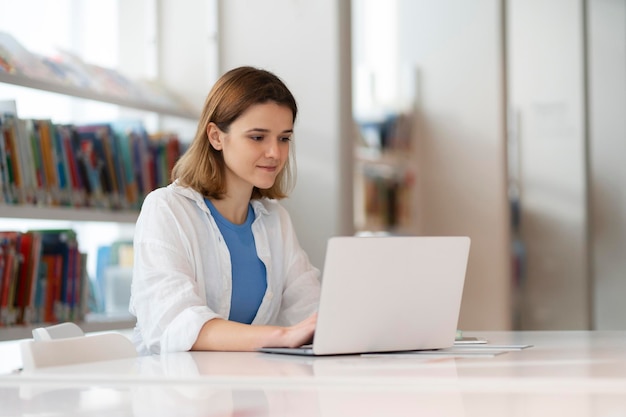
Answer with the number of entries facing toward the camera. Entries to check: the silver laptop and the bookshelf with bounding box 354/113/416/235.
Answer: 1

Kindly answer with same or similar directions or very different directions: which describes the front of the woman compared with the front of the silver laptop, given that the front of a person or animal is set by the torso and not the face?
very different directions

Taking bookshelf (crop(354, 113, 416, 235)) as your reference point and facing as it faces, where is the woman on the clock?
The woman is roughly at 12 o'clock from the bookshelf.

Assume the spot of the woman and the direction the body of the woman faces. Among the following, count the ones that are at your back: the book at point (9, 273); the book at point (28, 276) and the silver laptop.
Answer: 2

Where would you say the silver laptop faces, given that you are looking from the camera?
facing away from the viewer and to the left of the viewer

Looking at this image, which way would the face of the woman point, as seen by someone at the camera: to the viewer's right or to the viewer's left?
to the viewer's right

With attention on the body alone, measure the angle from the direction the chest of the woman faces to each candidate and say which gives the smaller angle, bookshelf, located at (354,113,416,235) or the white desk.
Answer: the white desk

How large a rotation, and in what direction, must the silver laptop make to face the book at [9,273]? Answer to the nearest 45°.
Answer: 0° — it already faces it

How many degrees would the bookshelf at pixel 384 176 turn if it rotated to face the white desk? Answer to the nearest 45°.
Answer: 0° — it already faces it

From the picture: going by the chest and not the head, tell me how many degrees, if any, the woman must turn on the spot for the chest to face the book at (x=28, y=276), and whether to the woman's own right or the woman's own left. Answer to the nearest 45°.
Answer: approximately 180°
